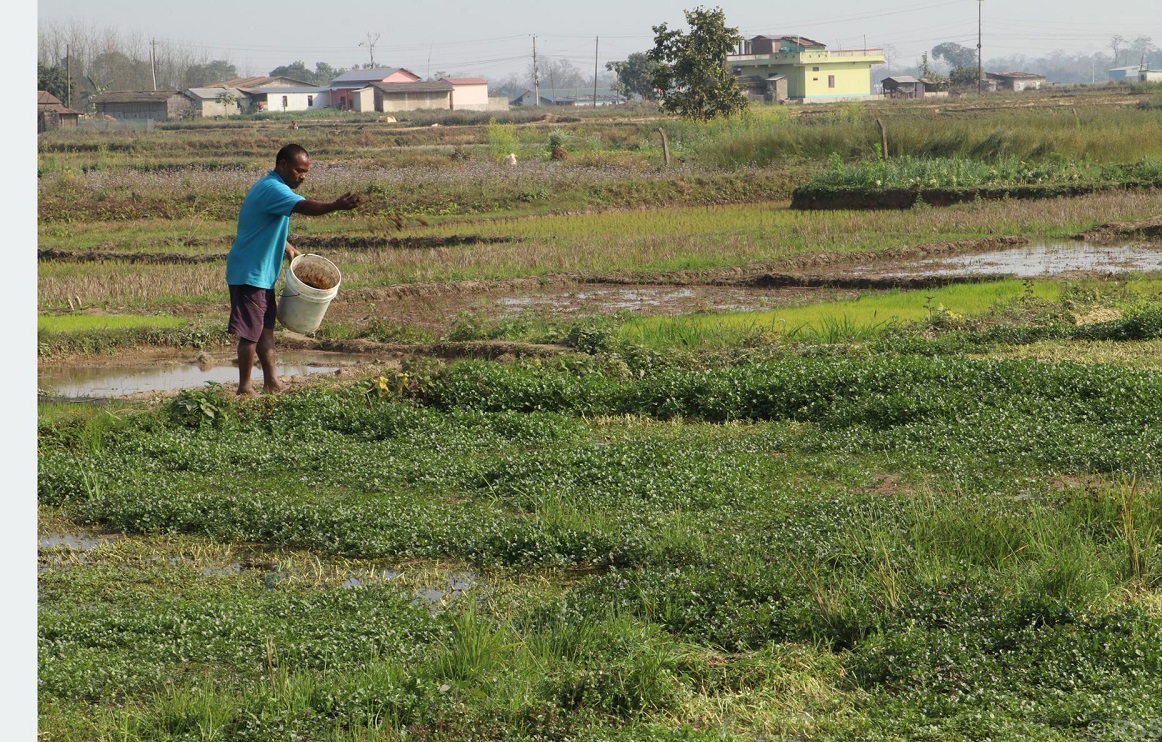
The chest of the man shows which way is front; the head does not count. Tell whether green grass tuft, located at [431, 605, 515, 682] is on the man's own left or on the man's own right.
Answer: on the man's own right

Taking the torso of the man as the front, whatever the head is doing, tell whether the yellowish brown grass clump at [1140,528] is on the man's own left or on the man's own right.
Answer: on the man's own right

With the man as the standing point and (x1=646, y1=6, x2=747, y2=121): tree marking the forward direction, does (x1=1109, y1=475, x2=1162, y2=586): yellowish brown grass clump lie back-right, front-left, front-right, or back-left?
back-right

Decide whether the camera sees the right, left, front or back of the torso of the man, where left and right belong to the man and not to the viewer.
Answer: right

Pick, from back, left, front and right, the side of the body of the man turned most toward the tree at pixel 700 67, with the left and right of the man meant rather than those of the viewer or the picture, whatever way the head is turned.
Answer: left
